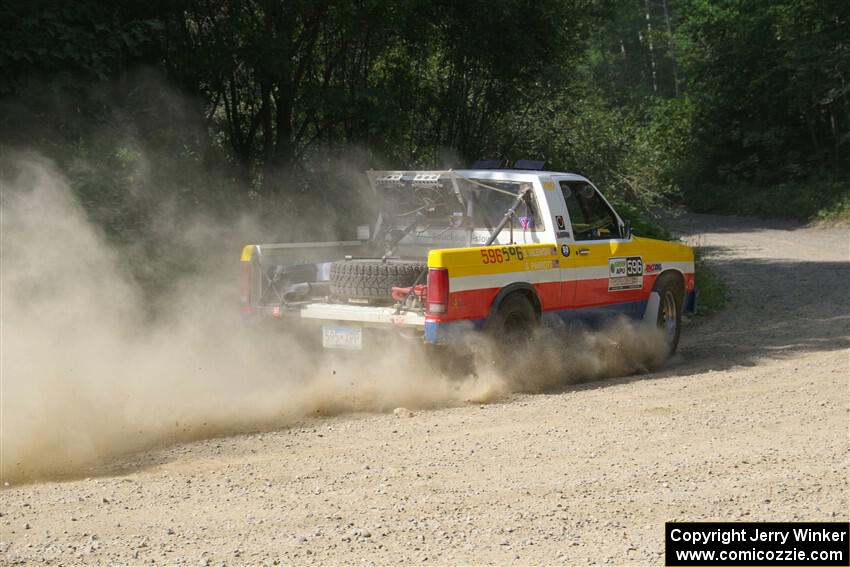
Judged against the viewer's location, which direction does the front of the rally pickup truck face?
facing away from the viewer and to the right of the viewer
